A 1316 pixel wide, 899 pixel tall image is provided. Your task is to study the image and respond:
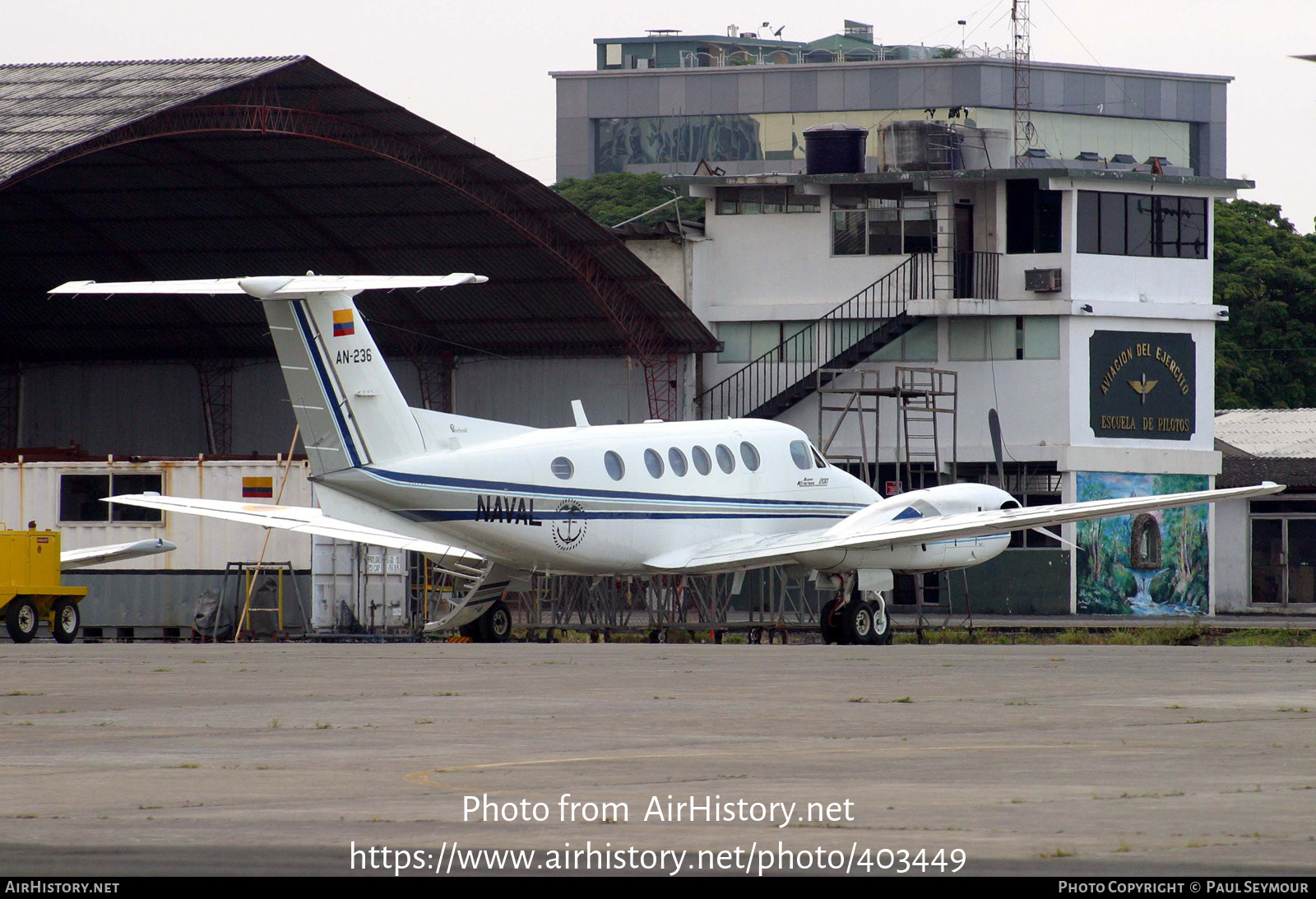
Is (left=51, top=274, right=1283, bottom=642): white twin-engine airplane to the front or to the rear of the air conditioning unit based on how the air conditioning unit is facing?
to the front

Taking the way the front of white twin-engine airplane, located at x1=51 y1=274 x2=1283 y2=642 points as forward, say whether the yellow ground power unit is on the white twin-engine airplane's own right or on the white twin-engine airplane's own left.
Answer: on the white twin-engine airplane's own left

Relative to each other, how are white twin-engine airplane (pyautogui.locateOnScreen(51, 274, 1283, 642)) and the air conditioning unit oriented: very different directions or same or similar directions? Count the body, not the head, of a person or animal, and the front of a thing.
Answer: very different directions

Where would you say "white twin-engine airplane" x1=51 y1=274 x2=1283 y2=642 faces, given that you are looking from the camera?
facing away from the viewer and to the right of the viewer

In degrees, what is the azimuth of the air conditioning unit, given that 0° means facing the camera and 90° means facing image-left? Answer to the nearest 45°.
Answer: approximately 45°

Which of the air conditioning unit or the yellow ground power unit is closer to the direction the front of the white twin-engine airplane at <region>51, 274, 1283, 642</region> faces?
the air conditioning unit

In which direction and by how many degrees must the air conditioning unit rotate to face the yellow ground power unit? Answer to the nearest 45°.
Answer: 0° — it already faces it

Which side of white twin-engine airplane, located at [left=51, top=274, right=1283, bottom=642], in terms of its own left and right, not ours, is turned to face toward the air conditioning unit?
front
